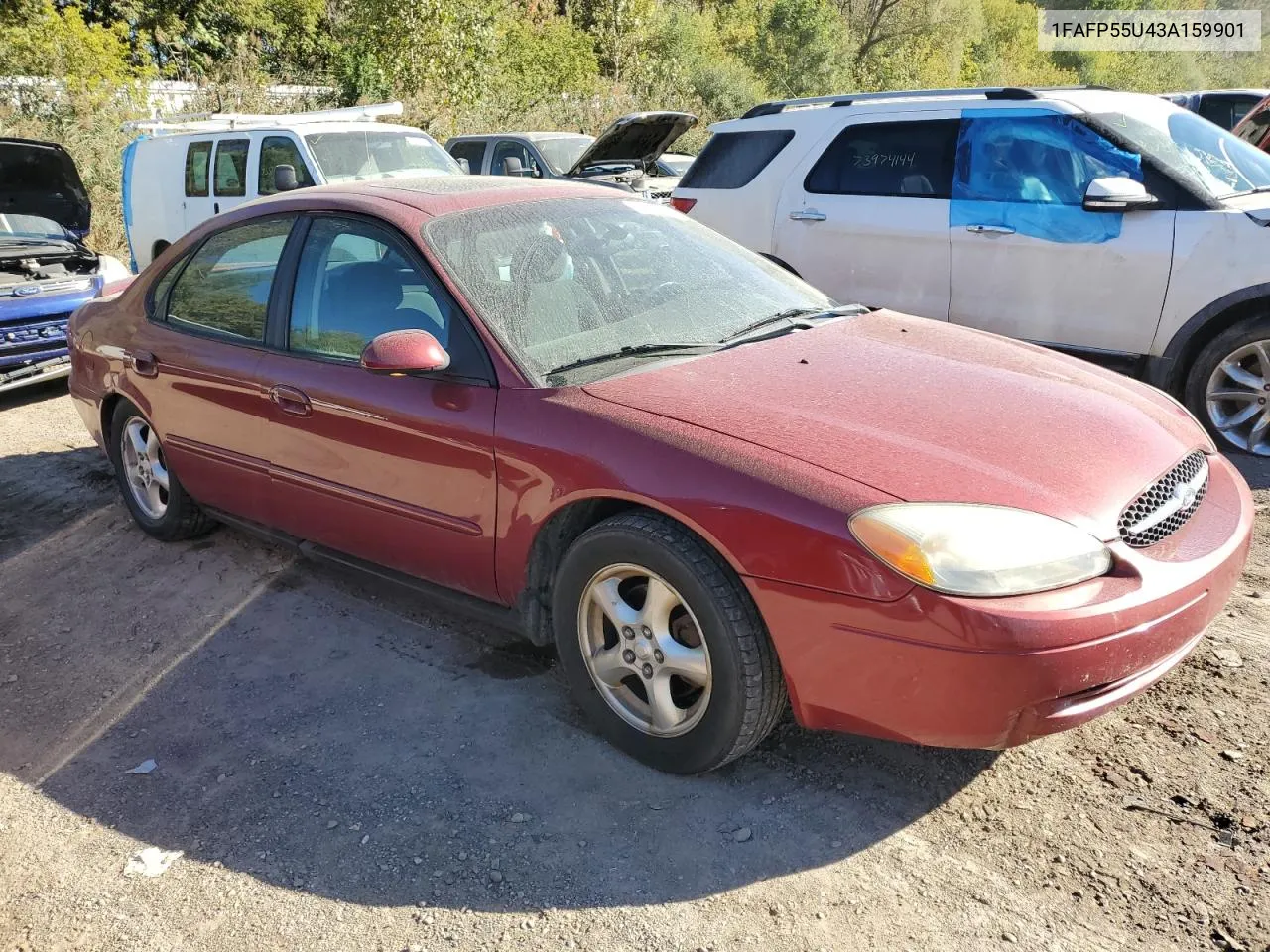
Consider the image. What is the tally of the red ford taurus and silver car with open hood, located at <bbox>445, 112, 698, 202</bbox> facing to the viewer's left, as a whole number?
0

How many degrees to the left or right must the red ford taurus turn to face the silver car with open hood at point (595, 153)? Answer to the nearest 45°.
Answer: approximately 135° to its left

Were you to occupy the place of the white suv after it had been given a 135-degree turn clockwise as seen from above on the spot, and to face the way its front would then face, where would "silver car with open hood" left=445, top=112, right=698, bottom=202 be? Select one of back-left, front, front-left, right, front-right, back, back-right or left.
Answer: right

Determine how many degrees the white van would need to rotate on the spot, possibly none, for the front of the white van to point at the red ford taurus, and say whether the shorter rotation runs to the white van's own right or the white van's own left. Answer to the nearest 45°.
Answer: approximately 45° to the white van's own right

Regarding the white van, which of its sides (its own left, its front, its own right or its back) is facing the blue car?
right

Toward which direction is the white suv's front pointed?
to the viewer's right

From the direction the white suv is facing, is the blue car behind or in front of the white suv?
behind

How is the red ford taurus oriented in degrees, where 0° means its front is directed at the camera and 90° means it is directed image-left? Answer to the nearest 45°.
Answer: approximately 315°

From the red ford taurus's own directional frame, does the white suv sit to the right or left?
on its left
